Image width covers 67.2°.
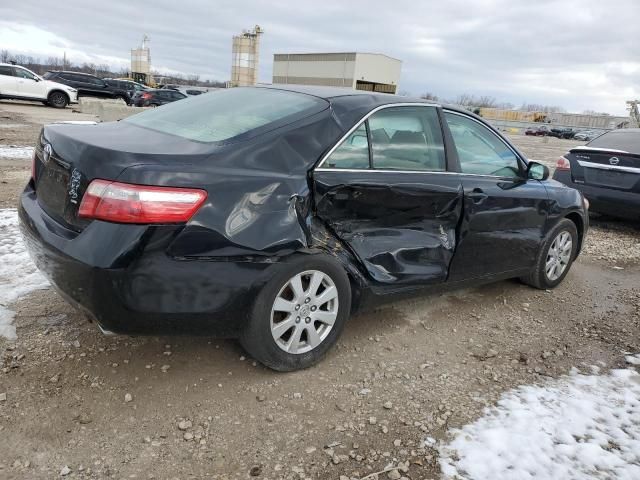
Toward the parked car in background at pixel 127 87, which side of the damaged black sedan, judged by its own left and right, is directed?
left

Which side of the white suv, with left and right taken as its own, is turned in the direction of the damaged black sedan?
right

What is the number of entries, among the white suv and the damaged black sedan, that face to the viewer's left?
0

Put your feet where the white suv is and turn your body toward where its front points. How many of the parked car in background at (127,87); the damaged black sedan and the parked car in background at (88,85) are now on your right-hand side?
1

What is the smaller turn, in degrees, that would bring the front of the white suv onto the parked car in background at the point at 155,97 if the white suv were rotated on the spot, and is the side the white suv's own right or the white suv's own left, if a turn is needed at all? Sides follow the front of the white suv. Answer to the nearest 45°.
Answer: approximately 45° to the white suv's own left

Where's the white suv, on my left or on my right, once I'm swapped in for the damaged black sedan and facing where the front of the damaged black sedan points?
on my left

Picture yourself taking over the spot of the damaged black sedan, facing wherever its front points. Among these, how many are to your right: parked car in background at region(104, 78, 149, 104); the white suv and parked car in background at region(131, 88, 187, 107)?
0

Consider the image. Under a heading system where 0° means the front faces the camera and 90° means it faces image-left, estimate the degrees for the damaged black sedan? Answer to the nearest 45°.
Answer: approximately 225°

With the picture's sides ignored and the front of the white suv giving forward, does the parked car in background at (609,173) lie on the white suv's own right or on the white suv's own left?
on the white suv's own right

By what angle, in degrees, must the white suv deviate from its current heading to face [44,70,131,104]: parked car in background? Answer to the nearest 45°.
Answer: approximately 90° to its left

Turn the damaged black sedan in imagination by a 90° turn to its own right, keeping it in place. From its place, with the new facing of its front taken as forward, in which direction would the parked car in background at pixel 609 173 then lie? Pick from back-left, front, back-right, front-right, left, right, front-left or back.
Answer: left

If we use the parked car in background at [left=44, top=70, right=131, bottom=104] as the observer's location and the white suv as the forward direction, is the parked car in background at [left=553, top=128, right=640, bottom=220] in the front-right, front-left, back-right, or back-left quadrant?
front-left

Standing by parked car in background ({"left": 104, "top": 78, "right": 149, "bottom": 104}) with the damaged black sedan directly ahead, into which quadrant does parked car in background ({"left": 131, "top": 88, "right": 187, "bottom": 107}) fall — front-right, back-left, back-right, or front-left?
front-left

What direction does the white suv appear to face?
to the viewer's right

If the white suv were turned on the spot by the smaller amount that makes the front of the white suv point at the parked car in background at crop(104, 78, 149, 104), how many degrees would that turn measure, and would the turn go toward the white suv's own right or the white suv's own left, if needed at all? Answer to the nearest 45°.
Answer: approximately 45° to the white suv's own left

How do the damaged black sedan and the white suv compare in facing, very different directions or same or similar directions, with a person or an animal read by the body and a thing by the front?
same or similar directions
